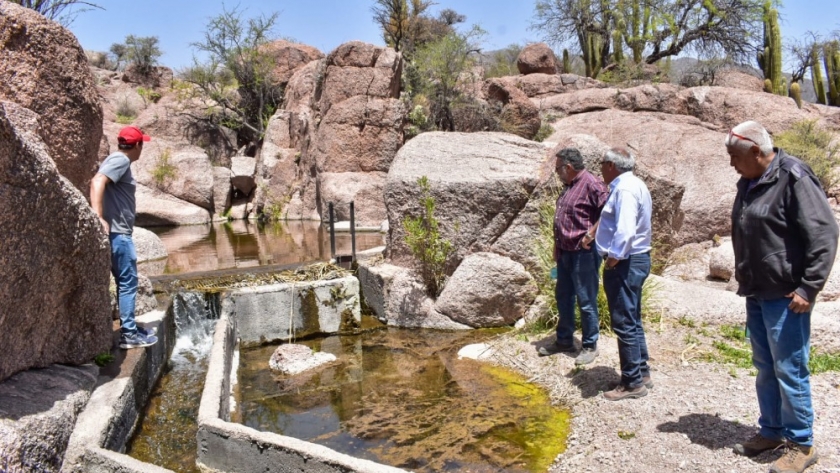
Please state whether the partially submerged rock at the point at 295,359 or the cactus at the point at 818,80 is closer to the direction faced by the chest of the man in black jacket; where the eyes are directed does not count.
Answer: the partially submerged rock

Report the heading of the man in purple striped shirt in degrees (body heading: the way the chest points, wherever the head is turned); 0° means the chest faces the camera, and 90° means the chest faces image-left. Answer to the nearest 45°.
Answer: approximately 45°

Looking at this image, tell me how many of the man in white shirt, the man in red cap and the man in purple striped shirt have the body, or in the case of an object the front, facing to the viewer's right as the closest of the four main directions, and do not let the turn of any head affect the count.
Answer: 1

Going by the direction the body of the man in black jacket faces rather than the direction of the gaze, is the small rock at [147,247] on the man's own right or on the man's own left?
on the man's own right

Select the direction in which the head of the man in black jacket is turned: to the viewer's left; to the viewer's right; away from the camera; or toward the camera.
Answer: to the viewer's left

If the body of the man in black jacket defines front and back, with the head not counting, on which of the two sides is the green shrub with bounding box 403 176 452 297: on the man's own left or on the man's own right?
on the man's own right

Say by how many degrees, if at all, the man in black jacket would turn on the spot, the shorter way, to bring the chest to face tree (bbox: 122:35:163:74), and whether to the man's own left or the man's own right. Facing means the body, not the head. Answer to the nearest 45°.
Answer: approximately 90° to the man's own right

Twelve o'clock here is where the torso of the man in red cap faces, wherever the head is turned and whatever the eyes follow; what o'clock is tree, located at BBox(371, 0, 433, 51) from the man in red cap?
The tree is roughly at 10 o'clock from the man in red cap.

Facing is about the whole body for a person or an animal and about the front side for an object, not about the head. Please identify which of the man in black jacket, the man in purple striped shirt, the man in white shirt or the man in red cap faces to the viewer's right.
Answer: the man in red cap

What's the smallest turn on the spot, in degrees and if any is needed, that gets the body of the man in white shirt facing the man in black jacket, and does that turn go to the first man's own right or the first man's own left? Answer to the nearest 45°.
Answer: approximately 135° to the first man's own left

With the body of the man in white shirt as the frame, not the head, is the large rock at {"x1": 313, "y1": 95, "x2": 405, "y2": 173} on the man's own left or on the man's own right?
on the man's own right

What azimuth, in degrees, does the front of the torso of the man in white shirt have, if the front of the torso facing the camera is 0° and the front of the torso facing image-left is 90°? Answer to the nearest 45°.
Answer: approximately 90°

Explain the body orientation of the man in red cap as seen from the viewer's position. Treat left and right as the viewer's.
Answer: facing to the right of the viewer

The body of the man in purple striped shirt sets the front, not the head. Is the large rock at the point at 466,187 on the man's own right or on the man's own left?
on the man's own right

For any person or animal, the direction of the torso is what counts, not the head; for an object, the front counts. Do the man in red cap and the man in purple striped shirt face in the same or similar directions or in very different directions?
very different directions

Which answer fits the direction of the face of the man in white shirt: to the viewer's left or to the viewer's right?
to the viewer's left

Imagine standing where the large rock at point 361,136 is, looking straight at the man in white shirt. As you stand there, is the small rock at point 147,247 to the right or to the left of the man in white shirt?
right
